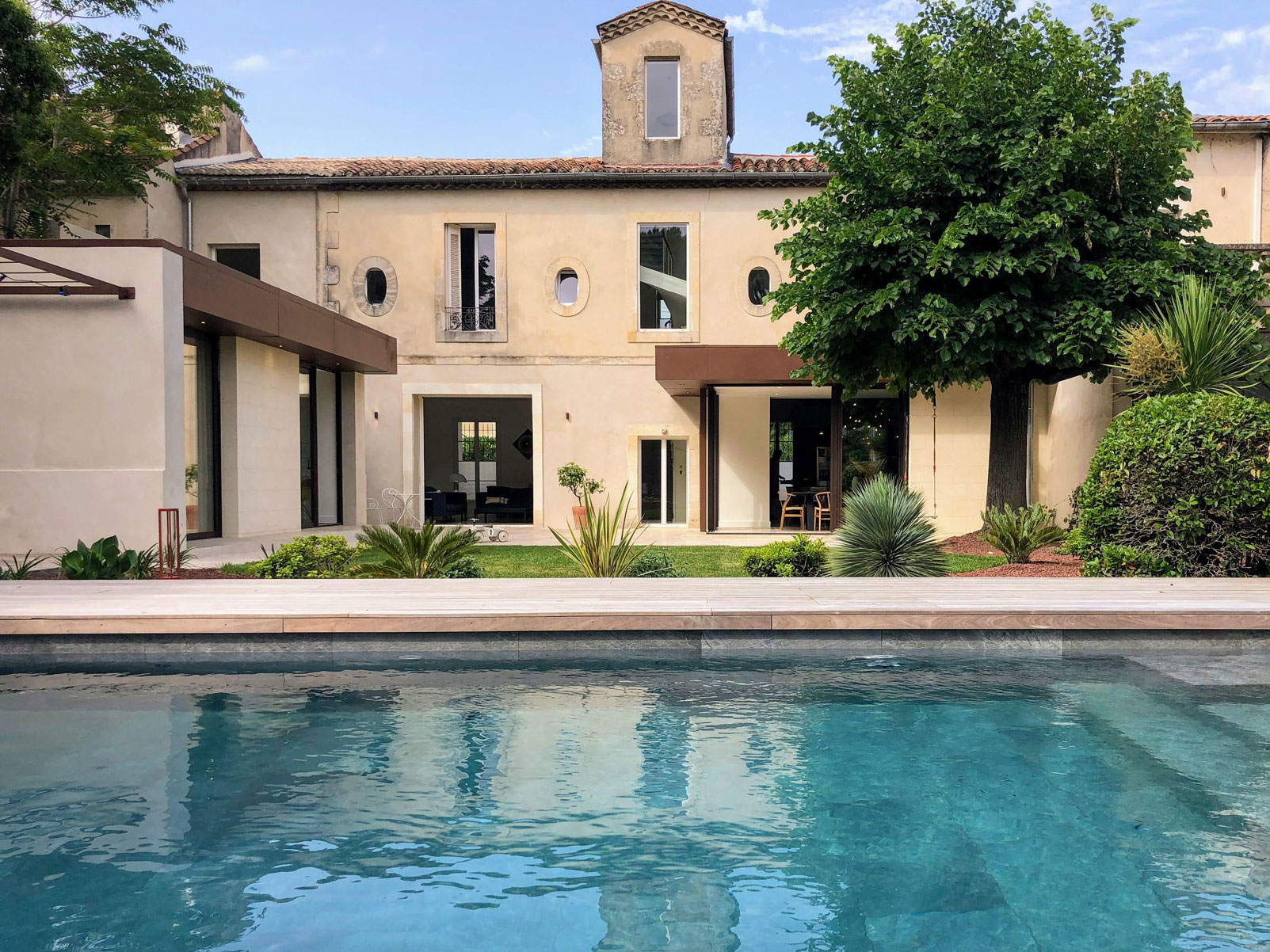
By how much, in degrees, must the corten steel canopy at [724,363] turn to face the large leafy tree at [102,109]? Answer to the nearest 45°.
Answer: approximately 90° to its right

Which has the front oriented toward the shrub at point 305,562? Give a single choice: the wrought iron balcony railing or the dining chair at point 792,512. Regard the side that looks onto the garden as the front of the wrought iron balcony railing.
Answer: the wrought iron balcony railing

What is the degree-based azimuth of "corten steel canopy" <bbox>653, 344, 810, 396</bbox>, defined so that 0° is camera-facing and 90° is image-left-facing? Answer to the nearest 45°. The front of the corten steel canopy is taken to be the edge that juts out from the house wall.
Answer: approximately 0°

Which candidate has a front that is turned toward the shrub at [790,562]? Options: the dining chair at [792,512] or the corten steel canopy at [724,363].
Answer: the corten steel canopy

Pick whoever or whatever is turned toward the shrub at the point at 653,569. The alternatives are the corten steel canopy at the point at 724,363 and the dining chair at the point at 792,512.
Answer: the corten steel canopy

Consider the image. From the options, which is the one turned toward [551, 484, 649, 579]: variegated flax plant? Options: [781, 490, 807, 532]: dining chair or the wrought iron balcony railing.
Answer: the wrought iron balcony railing

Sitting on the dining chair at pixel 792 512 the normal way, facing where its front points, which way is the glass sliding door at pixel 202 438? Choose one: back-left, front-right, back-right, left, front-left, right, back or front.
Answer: back-right

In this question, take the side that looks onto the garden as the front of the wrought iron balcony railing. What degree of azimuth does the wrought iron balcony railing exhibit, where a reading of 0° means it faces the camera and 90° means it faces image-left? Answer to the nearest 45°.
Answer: approximately 0°

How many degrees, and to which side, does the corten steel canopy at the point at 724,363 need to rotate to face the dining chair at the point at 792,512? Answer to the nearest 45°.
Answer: approximately 135° to its left
